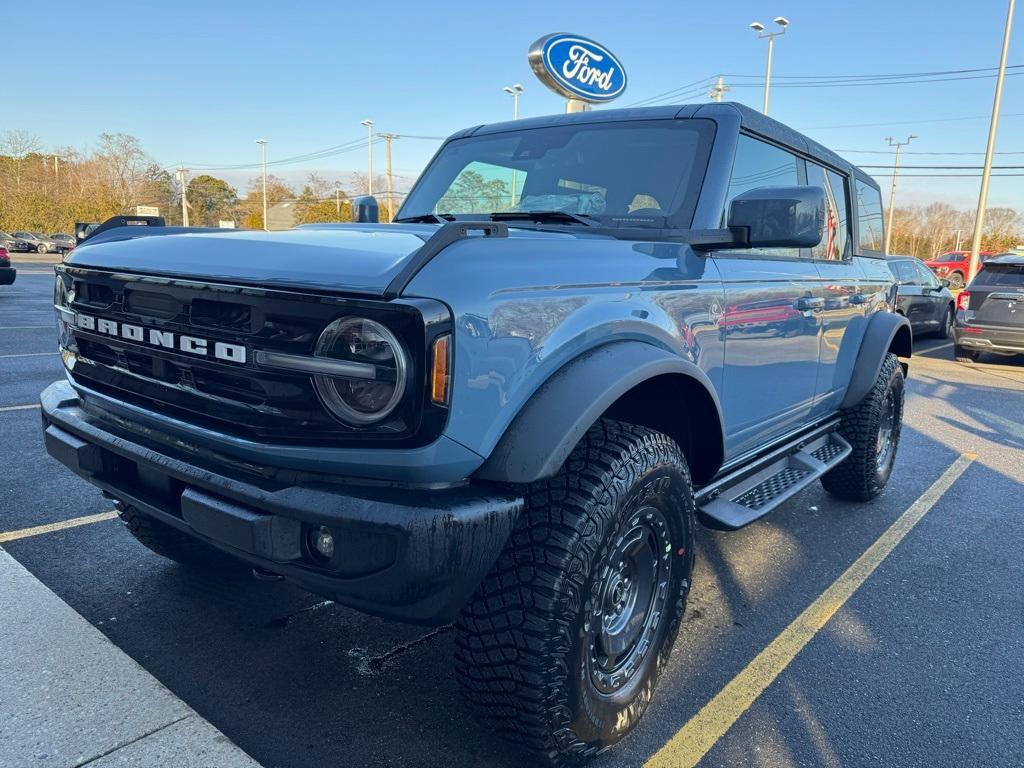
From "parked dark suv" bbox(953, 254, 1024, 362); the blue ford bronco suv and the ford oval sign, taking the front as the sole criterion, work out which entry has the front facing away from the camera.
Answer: the parked dark suv

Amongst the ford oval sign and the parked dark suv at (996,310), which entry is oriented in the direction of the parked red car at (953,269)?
the parked dark suv

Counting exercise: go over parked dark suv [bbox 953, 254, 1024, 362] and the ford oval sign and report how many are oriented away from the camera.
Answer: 1

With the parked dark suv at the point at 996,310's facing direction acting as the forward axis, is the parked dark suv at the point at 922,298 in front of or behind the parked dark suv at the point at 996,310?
in front

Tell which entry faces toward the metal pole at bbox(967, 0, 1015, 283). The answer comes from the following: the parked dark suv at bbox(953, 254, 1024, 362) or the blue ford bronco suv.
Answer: the parked dark suv

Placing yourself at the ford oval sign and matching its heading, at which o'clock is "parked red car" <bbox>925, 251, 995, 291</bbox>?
The parked red car is roughly at 9 o'clock from the ford oval sign.

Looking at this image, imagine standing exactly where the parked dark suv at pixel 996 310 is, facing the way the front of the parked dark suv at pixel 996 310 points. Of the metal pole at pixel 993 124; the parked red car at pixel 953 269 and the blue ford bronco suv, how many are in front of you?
2

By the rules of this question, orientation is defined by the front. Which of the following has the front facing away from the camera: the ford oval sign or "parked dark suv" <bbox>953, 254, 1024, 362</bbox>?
the parked dark suv

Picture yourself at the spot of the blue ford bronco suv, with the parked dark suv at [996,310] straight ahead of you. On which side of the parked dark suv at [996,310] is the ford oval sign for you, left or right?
left

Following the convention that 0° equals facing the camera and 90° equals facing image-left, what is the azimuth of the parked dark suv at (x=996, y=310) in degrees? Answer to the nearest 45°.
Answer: approximately 180°

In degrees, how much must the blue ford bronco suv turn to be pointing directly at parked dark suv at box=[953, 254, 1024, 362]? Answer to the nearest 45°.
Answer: approximately 180°

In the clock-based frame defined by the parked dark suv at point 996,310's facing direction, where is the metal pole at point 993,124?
The metal pole is roughly at 12 o'clock from the parked dark suv.

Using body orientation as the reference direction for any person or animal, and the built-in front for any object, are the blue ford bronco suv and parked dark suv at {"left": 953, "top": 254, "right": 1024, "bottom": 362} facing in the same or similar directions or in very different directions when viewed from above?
very different directions

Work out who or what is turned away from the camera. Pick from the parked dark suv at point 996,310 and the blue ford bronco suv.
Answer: the parked dark suv

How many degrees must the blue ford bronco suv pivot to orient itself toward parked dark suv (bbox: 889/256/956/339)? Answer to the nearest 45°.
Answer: approximately 180°
